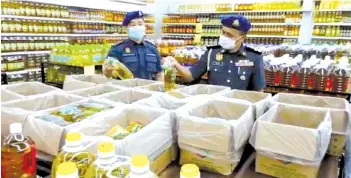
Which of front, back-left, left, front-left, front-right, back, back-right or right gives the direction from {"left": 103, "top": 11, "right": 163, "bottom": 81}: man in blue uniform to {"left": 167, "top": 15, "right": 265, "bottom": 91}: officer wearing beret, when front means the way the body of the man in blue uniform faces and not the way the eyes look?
front-left

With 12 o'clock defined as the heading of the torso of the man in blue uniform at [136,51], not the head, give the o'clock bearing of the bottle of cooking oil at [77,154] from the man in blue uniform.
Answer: The bottle of cooking oil is roughly at 12 o'clock from the man in blue uniform.

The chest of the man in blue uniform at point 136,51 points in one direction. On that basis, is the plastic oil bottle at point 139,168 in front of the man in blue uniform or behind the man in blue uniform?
in front

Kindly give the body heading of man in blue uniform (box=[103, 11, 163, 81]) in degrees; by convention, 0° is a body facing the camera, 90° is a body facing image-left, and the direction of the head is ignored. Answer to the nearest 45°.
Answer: approximately 0°

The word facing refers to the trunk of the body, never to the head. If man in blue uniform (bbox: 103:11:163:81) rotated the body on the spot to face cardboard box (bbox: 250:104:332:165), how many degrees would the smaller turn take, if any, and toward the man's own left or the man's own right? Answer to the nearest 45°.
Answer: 0° — they already face it

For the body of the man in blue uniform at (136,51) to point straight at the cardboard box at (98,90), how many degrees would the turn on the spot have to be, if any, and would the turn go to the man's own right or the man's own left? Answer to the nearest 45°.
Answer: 0° — they already face it

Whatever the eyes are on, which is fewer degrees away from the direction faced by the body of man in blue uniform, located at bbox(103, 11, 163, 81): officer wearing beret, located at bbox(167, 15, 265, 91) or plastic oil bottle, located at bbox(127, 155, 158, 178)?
the plastic oil bottle

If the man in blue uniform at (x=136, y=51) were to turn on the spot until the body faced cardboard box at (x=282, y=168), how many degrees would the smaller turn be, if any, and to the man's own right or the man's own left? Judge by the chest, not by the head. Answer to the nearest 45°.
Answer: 0° — they already face it

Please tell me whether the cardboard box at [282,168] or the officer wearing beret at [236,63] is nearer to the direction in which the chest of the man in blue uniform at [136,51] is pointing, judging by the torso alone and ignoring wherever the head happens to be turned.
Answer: the cardboard box

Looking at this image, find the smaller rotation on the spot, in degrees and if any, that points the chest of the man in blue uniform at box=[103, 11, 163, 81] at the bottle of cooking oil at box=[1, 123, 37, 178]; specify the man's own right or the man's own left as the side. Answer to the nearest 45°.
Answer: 0° — they already face it

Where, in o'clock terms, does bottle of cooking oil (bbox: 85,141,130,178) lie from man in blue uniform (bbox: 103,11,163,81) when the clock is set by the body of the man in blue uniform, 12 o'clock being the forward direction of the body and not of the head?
The bottle of cooking oil is roughly at 12 o'clock from the man in blue uniform.
